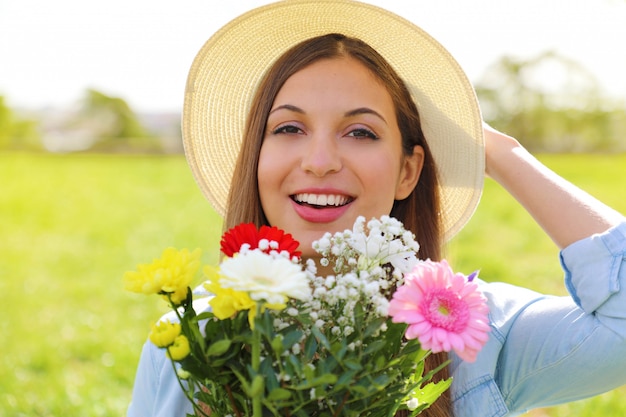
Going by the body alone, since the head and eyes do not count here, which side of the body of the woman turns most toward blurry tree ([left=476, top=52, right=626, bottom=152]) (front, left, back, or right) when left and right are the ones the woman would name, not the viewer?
back

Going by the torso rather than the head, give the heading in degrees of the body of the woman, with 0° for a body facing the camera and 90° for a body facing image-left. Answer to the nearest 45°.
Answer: approximately 0°

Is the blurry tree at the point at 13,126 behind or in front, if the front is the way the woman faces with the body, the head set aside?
behind
